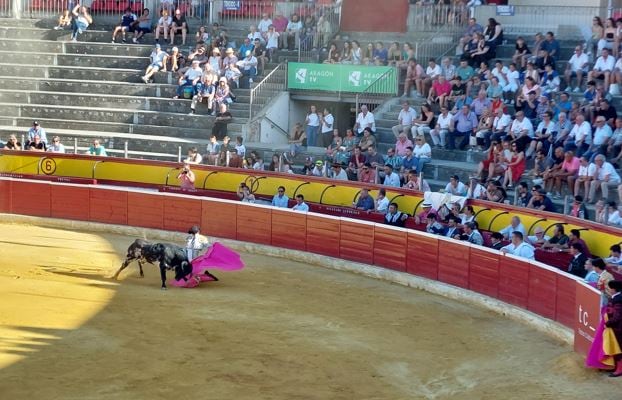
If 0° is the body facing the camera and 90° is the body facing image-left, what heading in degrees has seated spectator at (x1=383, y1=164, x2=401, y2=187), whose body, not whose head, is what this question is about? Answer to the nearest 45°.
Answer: approximately 45°

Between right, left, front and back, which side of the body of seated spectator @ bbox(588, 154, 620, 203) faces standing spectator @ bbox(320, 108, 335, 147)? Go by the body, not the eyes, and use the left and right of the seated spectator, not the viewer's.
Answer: right

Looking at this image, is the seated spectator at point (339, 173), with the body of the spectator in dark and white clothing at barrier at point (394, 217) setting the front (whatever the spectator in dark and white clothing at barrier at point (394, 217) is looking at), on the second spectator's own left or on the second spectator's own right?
on the second spectator's own right

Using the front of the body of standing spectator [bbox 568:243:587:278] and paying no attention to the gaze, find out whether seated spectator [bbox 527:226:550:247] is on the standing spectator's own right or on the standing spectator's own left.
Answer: on the standing spectator's own right

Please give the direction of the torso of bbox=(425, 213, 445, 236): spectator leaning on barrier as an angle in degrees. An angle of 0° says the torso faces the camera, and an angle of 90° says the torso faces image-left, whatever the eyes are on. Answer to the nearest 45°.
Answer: approximately 90°

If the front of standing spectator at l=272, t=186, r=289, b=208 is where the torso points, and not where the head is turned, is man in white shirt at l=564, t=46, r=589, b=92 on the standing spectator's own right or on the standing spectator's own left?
on the standing spectator's own left

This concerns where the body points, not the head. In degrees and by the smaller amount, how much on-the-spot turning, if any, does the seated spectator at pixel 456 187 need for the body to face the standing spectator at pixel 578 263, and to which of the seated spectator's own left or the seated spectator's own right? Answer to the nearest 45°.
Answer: approximately 90° to the seated spectator's own left

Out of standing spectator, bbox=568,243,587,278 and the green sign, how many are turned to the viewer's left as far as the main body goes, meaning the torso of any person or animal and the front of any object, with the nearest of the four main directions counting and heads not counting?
1

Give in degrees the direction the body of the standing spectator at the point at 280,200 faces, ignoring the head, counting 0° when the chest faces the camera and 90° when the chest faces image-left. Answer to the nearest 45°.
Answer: approximately 0°

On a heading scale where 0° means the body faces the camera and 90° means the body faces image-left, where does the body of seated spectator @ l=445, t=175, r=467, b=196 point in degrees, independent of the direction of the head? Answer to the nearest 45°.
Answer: approximately 45°

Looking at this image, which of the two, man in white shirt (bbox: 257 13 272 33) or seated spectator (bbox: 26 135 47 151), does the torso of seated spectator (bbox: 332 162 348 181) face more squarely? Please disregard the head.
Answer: the seated spectator
